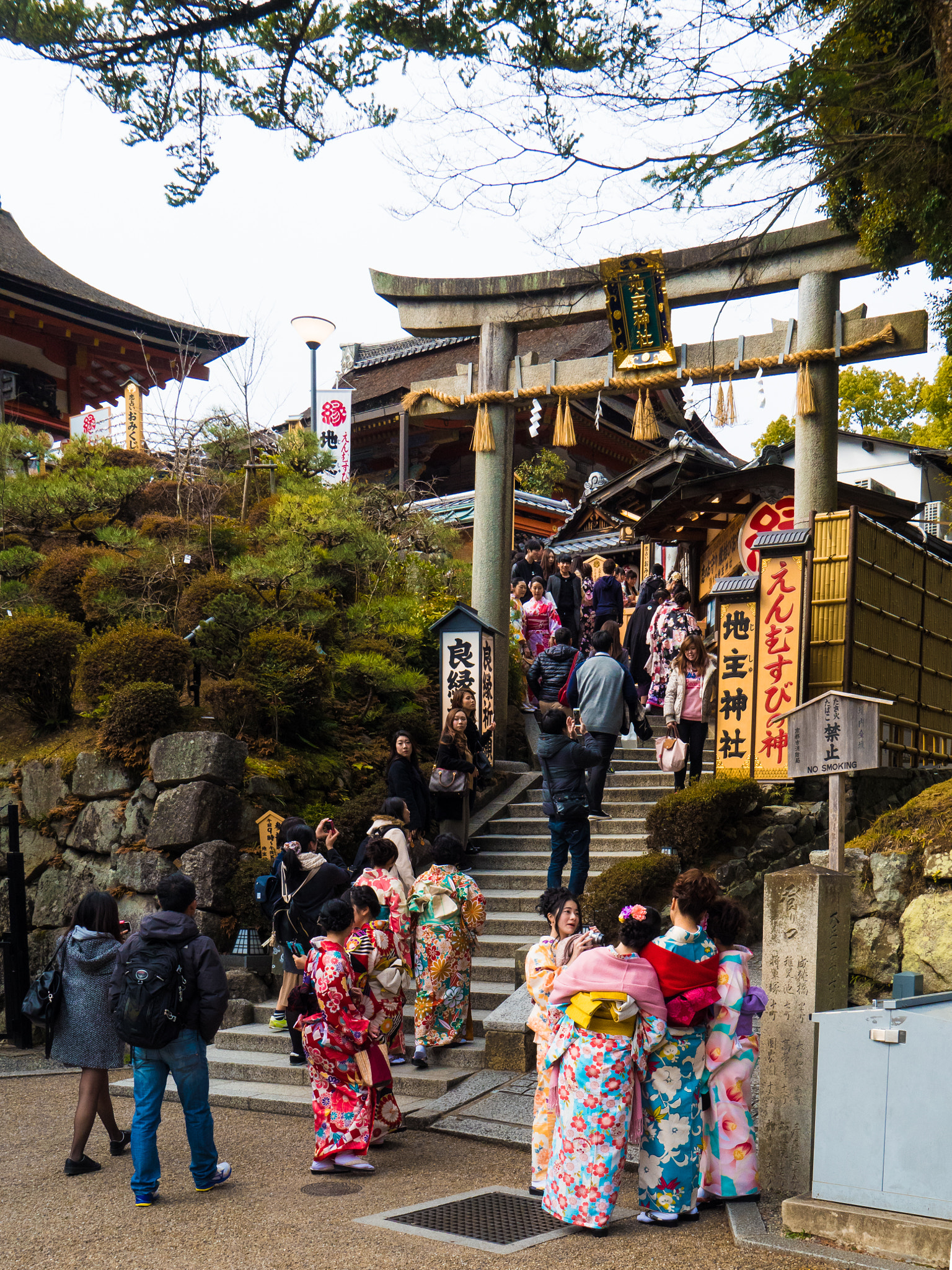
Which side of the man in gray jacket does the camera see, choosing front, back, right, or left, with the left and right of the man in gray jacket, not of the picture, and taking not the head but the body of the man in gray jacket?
back

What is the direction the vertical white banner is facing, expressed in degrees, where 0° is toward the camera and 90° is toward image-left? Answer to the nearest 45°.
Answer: approximately 0°

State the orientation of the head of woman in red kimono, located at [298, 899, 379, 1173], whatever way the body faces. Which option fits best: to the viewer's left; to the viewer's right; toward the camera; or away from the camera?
away from the camera

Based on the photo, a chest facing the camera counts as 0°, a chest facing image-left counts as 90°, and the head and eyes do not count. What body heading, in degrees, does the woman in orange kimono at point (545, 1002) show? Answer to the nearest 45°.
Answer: approximately 315°

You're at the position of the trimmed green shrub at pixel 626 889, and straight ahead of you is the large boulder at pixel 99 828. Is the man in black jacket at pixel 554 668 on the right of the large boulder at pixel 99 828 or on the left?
right

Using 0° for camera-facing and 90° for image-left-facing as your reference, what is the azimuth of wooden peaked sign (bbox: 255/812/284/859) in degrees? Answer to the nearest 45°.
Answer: approximately 0°

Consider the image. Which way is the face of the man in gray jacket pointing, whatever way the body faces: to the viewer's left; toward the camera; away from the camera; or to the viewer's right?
away from the camera

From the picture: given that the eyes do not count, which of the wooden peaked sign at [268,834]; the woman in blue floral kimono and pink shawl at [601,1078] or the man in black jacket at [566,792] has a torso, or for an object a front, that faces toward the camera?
the wooden peaked sign

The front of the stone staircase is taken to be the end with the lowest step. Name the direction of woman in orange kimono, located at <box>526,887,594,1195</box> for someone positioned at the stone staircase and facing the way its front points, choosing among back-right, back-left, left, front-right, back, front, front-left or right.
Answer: front

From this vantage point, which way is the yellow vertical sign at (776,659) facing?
toward the camera

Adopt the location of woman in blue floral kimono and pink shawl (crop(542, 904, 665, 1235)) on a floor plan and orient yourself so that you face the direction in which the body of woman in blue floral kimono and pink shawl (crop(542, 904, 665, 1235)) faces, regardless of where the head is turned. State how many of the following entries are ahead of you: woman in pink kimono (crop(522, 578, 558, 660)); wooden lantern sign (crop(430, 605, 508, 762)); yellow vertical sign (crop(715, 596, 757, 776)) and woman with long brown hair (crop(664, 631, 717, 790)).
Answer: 4
